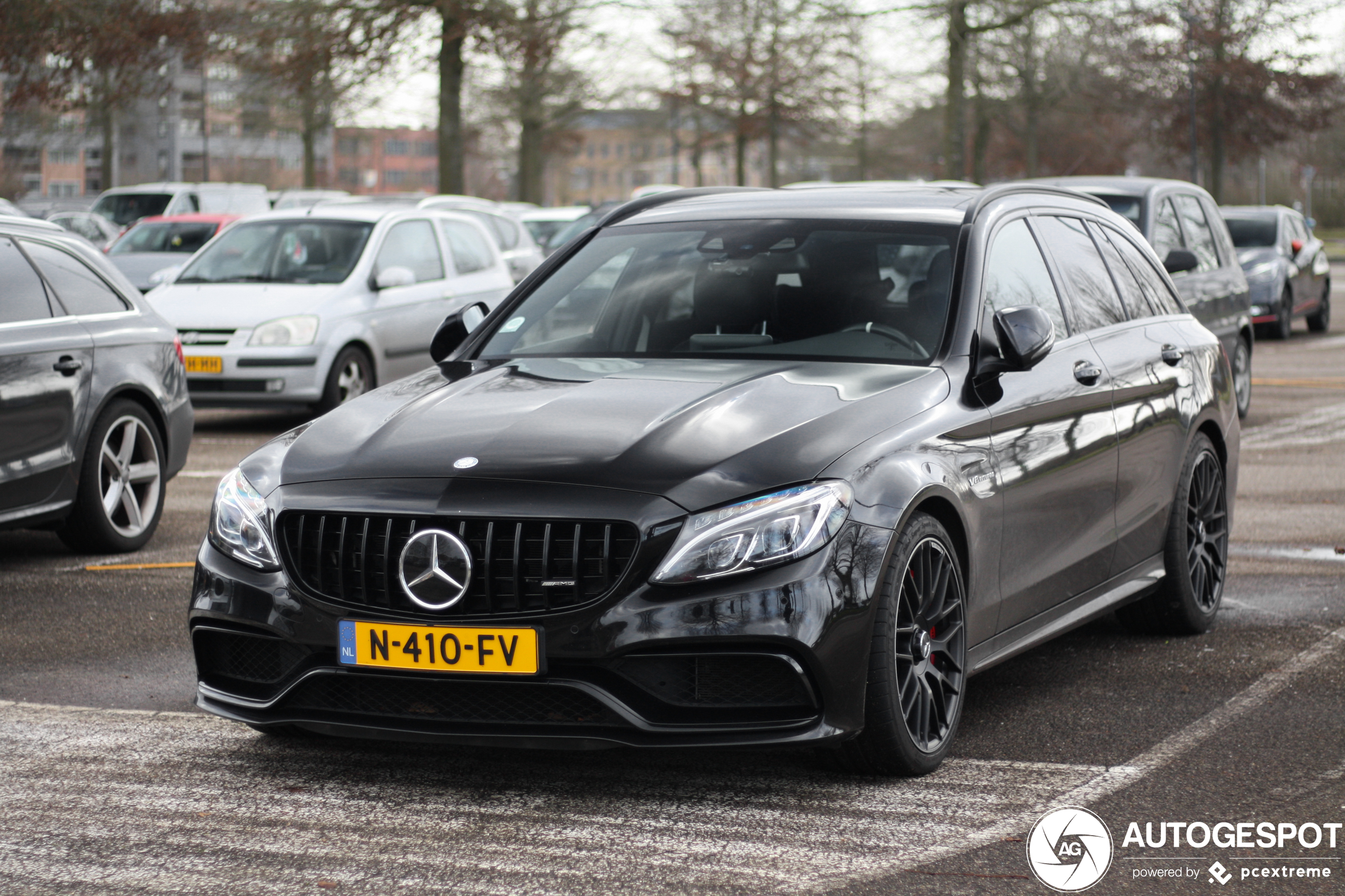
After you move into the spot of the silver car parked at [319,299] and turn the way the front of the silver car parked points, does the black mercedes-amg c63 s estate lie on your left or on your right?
on your left

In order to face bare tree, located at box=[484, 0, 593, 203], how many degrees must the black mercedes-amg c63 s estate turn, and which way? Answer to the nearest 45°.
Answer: approximately 135° to its right

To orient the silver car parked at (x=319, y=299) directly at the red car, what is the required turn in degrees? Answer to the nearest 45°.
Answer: approximately 135° to its right

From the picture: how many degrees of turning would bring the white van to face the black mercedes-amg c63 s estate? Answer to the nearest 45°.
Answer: approximately 45° to its left

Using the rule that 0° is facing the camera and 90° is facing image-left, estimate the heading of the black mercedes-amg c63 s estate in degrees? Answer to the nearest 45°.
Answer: approximately 45°

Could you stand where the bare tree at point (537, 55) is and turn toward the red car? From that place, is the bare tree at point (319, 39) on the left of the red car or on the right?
right

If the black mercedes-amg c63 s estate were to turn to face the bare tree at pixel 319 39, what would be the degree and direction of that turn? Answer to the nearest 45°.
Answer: approximately 135° to its right

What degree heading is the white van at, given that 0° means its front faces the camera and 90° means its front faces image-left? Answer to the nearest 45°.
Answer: approximately 45°

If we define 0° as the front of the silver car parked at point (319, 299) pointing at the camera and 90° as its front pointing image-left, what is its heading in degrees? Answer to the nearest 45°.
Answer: approximately 45°
